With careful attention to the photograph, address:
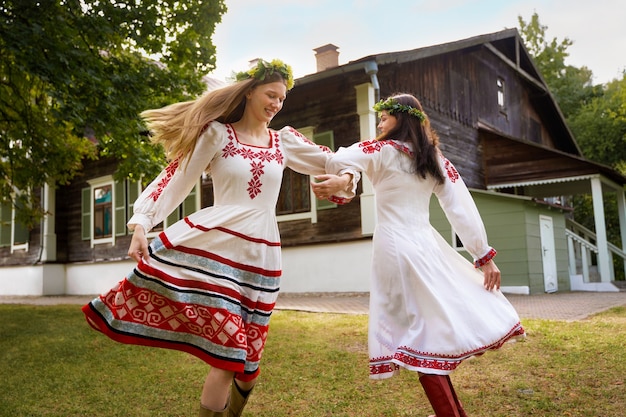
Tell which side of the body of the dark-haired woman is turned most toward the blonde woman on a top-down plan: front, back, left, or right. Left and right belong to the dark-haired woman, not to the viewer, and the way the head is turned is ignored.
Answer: left

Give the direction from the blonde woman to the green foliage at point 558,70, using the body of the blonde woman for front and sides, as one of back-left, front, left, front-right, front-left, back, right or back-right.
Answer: left

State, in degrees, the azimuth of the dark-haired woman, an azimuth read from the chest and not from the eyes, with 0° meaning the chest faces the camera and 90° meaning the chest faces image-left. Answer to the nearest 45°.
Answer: approximately 135°

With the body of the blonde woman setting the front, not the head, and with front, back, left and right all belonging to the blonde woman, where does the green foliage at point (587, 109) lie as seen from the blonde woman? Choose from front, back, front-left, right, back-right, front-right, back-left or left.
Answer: left

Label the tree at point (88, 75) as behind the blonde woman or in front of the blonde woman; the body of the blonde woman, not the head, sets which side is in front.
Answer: behind

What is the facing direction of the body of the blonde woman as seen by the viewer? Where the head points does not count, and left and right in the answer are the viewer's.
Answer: facing the viewer and to the right of the viewer

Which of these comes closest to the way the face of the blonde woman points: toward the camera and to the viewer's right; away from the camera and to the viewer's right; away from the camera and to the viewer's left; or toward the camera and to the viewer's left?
toward the camera and to the viewer's right

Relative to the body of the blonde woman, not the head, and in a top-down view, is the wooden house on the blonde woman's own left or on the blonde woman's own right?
on the blonde woman's own left

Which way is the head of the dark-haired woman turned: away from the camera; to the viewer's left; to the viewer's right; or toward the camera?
to the viewer's left

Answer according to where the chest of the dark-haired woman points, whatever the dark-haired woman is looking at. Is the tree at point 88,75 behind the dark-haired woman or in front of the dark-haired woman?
in front

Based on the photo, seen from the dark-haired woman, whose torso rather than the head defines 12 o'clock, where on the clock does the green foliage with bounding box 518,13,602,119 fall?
The green foliage is roughly at 2 o'clock from the dark-haired woman.
